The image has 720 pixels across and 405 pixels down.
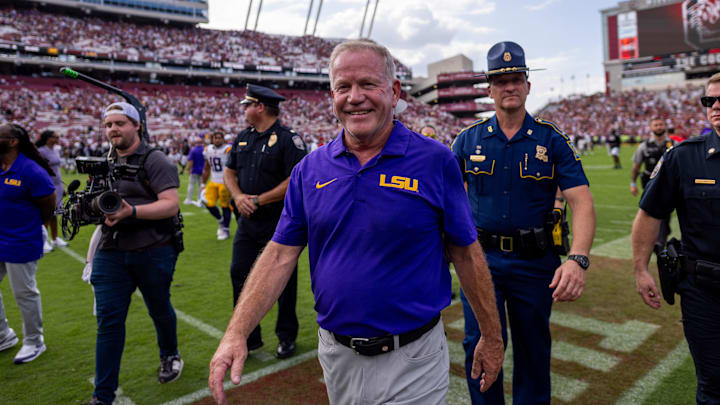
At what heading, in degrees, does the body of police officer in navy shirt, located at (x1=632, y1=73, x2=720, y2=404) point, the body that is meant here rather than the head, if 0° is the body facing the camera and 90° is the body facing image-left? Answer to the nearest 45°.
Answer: approximately 0°

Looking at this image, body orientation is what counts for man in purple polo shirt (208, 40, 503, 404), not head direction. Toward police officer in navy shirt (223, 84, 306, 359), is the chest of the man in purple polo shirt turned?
no

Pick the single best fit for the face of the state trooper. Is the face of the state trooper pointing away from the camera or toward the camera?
toward the camera

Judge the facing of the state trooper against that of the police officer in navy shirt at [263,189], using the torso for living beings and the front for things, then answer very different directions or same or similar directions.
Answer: same or similar directions

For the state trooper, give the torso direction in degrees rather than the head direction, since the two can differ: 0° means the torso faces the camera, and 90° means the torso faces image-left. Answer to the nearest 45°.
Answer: approximately 0°

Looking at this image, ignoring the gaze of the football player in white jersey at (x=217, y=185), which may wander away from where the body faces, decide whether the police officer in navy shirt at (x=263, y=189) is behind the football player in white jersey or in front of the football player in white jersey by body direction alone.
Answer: in front

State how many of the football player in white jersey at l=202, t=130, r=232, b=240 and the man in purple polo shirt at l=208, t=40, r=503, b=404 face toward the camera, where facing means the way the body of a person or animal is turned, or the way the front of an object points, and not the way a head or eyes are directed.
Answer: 2

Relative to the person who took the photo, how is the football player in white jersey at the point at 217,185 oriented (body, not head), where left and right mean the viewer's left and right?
facing the viewer
